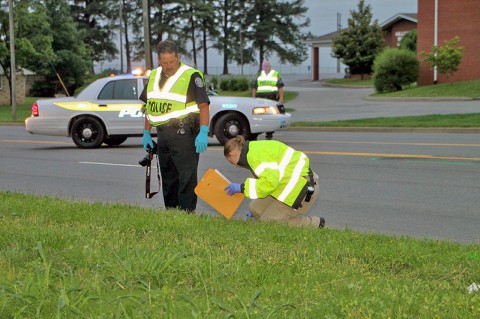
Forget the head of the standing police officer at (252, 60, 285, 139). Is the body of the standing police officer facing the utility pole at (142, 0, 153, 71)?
no

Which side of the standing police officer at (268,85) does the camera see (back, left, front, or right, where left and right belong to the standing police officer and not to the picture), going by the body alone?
front

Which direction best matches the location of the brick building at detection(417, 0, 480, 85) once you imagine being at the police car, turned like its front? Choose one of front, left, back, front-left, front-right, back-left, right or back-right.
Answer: front-left

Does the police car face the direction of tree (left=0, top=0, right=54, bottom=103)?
no

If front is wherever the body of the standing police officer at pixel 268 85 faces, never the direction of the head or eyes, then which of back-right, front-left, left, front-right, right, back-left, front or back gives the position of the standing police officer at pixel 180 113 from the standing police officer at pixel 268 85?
front

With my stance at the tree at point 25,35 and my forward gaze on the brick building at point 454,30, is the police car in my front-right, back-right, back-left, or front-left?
front-right

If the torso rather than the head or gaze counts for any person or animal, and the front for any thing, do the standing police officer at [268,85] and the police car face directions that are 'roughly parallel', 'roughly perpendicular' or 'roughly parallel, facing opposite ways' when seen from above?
roughly perpendicular

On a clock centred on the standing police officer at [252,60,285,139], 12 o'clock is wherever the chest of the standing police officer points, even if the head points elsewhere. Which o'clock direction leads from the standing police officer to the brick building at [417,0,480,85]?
The brick building is roughly at 7 o'clock from the standing police officer.

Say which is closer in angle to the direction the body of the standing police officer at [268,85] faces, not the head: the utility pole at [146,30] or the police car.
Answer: the police car

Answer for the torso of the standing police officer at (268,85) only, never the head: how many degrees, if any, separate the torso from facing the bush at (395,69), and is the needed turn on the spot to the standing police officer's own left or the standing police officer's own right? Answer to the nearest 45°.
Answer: approximately 180°

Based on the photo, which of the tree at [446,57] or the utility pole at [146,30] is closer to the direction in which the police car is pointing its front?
the tree

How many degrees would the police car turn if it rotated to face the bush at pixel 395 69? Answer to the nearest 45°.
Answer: approximately 45° to its left

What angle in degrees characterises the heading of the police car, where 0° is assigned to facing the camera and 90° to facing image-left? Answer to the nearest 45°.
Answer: approximately 270°

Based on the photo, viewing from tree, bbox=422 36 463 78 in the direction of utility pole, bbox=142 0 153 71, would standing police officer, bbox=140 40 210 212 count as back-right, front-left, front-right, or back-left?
front-left

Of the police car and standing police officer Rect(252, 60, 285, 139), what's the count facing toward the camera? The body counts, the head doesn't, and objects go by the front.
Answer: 1

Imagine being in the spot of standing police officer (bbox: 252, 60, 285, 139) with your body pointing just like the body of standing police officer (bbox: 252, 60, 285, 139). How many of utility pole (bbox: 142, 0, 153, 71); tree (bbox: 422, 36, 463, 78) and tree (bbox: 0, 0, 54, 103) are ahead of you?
0

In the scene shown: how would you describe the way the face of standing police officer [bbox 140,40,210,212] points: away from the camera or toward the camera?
toward the camera

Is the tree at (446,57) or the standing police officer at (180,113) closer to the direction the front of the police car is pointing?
the tree
